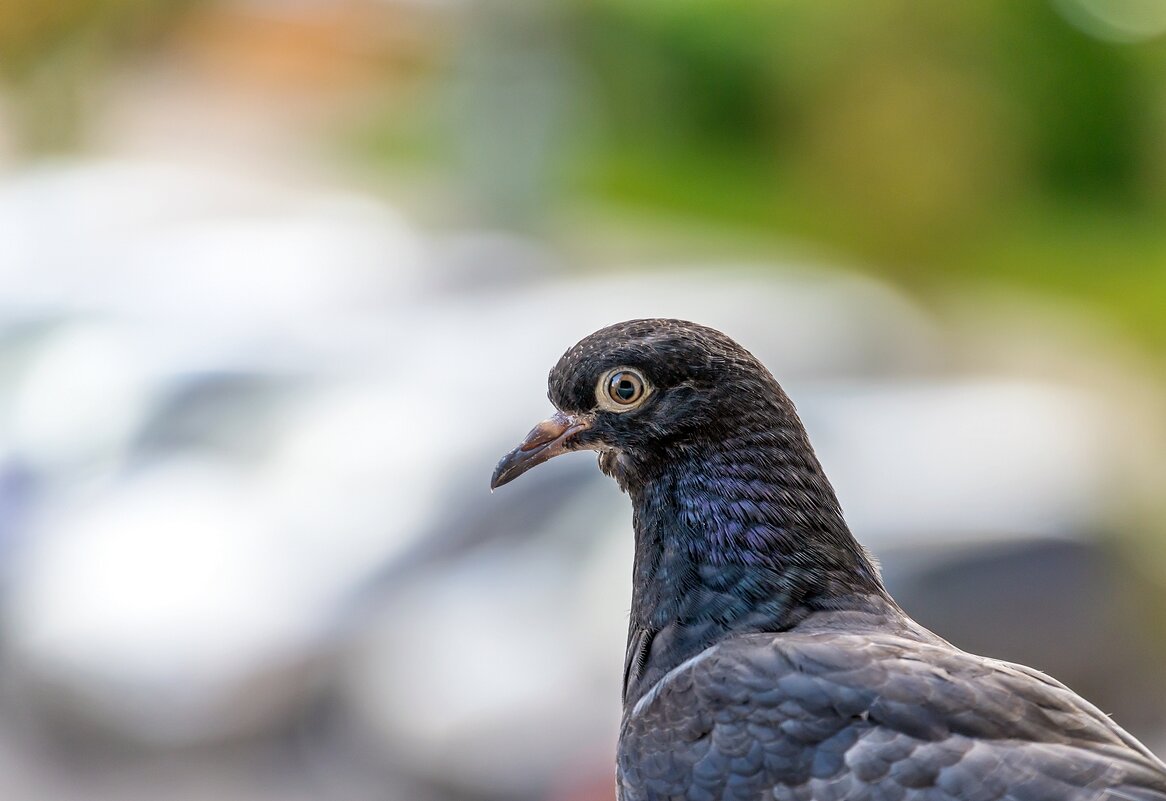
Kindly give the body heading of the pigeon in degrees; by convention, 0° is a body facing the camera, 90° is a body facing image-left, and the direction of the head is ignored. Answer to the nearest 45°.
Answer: approximately 90°
